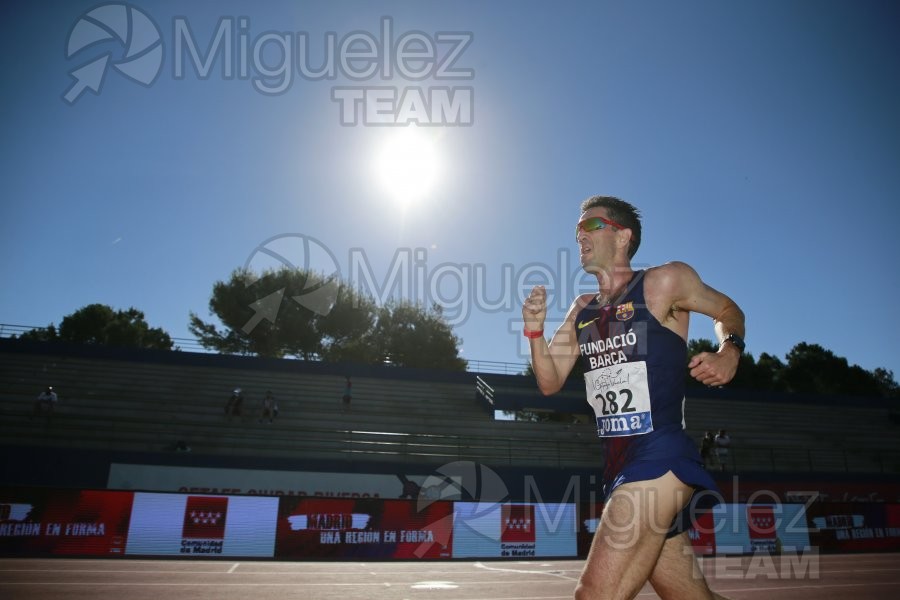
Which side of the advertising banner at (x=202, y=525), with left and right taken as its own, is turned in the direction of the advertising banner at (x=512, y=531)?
left

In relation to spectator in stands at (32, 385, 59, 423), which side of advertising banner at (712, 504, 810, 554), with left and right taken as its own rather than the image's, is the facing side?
right

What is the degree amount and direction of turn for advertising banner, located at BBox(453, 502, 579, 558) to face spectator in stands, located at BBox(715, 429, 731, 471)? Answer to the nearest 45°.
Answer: approximately 135° to its left

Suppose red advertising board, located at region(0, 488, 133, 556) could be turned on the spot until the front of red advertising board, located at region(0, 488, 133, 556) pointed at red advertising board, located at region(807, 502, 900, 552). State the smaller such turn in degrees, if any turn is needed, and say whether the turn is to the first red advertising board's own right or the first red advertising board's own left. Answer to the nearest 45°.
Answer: approximately 90° to the first red advertising board's own left

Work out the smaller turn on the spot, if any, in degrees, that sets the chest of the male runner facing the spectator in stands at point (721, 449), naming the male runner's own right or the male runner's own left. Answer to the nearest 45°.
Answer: approximately 135° to the male runner's own right

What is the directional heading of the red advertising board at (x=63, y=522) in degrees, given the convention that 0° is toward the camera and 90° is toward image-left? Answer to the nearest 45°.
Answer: approximately 0°

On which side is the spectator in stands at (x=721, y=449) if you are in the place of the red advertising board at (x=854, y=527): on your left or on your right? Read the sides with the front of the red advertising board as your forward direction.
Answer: on your right

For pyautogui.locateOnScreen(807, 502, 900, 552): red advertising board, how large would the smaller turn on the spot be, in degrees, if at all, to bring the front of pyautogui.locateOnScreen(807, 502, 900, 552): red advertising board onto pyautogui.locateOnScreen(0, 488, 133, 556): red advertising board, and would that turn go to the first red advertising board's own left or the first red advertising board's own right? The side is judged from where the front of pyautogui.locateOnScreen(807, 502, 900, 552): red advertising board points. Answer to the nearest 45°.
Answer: approximately 45° to the first red advertising board's own right

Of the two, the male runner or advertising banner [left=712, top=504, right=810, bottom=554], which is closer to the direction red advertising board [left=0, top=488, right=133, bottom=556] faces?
the male runner

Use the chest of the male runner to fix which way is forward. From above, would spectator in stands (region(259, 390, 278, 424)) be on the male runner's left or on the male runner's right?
on the male runner's right
